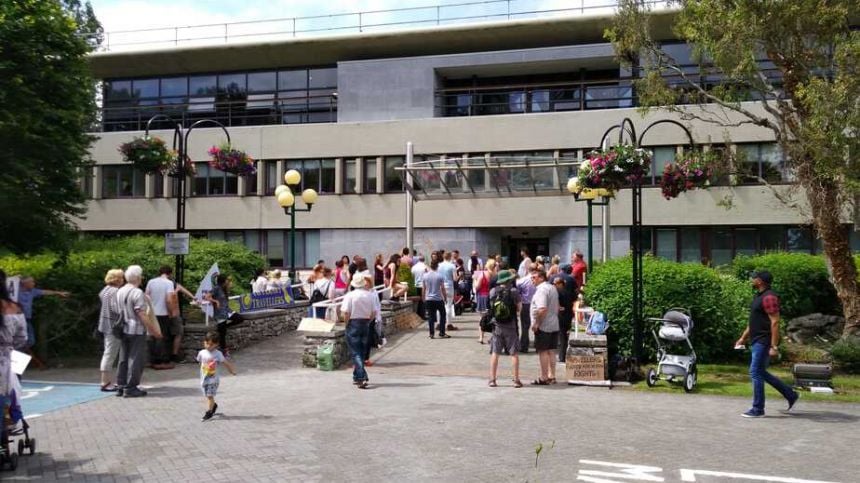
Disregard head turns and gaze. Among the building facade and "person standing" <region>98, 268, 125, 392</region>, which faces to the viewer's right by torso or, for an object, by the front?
the person standing

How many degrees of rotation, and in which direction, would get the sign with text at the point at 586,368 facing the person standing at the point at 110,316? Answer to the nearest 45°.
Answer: approximately 90° to its right

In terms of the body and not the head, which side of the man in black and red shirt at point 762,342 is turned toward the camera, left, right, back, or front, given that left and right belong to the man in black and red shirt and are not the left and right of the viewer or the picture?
left

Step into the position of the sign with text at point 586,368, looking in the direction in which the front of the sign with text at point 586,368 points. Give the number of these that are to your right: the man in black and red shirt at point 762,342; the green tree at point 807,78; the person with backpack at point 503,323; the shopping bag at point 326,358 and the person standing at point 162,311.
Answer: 3

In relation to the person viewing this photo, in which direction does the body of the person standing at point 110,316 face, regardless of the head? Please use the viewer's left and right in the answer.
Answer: facing to the right of the viewer

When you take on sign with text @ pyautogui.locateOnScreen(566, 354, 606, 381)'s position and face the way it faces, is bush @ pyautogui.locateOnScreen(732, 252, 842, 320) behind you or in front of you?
behind

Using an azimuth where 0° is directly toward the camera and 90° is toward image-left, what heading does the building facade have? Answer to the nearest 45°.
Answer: approximately 0°

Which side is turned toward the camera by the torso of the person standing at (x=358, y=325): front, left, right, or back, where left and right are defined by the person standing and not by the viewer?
back

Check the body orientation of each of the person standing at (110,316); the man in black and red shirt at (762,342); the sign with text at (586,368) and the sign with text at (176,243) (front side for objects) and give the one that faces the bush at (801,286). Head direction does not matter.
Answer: the person standing

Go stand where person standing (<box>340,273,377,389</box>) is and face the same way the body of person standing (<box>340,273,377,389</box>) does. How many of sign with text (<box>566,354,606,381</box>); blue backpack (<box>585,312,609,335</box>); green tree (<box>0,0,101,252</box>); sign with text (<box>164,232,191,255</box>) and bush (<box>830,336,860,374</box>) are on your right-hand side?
3
